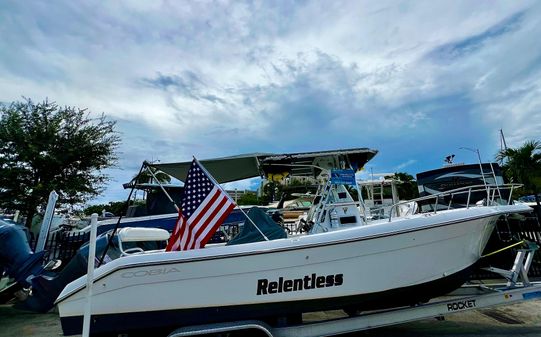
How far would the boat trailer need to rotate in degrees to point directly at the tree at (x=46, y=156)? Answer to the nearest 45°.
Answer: approximately 180°

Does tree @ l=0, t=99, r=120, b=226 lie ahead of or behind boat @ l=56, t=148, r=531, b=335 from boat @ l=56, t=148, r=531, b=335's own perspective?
behind

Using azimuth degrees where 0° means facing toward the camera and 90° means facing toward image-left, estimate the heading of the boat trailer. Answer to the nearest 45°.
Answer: approximately 270°

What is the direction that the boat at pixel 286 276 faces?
to the viewer's right

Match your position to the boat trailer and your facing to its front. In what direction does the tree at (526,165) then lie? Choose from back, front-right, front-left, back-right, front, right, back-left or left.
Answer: front-left
